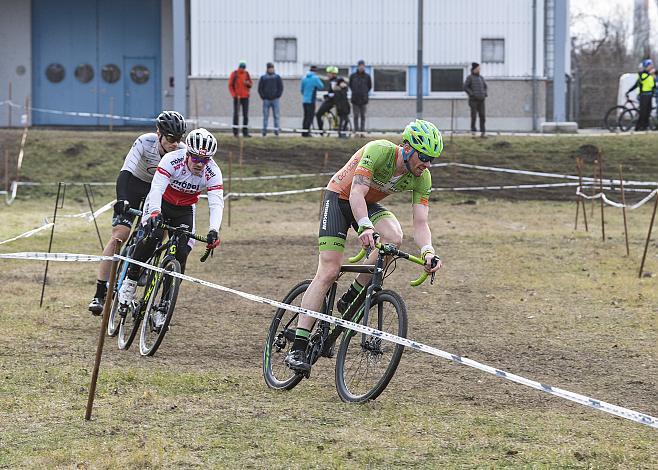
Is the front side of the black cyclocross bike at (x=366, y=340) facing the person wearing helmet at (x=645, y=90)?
no

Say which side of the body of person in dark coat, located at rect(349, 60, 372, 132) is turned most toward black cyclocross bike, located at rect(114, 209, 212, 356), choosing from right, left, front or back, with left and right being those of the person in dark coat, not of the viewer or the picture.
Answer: front

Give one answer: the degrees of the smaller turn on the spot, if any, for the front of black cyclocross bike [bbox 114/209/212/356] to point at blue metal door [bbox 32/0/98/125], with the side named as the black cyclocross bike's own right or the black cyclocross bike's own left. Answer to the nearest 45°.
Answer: approximately 135° to the black cyclocross bike's own left

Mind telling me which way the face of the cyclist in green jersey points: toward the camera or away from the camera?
toward the camera

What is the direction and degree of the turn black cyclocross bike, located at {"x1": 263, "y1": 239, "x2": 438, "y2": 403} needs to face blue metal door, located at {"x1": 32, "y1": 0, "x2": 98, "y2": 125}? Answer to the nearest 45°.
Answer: approximately 135° to its left

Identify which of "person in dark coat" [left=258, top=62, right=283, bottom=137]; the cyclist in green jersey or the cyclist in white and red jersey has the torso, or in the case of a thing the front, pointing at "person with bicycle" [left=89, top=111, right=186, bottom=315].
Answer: the person in dark coat

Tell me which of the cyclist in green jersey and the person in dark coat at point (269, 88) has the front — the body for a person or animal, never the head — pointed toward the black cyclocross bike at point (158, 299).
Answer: the person in dark coat

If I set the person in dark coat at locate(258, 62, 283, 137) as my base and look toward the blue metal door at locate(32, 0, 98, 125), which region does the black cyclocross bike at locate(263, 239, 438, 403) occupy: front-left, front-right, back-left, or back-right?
back-left

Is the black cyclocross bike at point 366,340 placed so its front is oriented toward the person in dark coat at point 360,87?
no

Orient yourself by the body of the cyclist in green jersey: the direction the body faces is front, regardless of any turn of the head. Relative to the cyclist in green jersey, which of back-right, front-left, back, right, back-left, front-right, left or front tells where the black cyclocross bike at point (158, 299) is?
back

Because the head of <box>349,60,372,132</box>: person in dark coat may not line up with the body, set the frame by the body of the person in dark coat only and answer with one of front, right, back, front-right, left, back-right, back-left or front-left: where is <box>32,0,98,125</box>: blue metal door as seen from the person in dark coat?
back-right

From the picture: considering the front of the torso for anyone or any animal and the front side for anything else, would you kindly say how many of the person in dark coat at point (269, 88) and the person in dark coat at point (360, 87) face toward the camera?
2

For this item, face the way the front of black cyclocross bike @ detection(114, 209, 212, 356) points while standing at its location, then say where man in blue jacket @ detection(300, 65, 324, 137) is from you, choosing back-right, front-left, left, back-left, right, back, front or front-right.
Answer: back-left

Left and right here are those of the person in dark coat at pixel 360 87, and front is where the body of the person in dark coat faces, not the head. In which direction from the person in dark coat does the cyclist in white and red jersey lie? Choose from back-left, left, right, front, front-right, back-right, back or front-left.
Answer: front

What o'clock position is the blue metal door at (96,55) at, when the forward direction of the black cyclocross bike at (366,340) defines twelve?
The blue metal door is roughly at 7 o'clock from the black cyclocross bike.

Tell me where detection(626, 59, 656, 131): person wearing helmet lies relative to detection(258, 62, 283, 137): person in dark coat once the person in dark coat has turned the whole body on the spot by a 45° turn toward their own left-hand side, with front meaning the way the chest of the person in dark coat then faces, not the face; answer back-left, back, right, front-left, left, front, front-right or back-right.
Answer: front-left

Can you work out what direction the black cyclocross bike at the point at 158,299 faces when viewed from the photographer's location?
facing the viewer and to the right of the viewer

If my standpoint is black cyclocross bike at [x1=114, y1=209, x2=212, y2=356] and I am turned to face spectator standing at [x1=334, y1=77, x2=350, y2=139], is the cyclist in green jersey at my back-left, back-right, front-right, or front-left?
back-right
